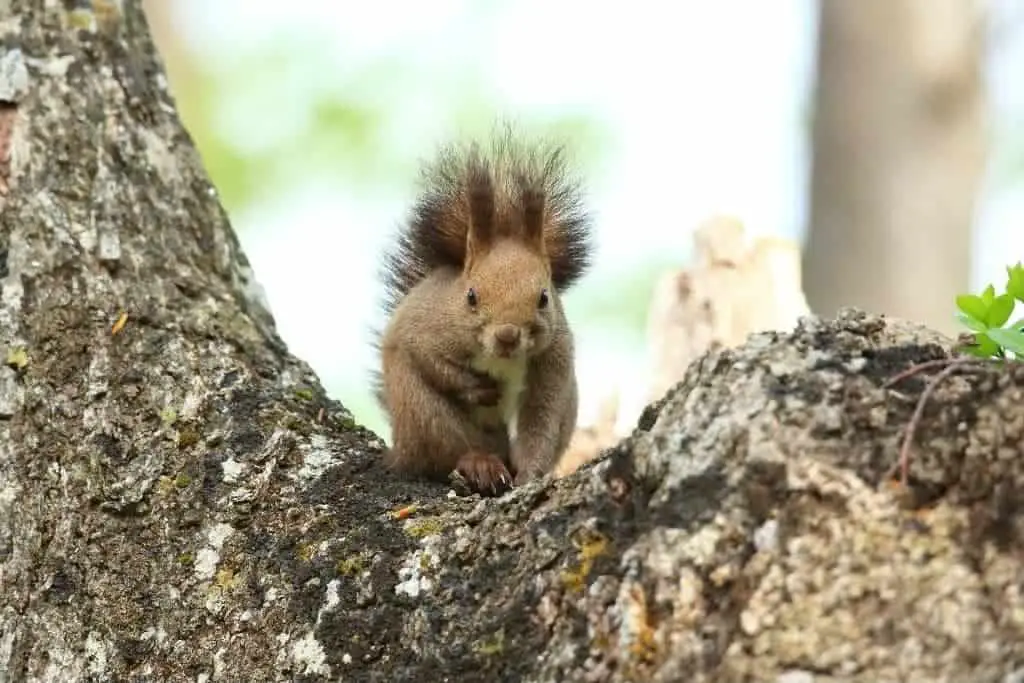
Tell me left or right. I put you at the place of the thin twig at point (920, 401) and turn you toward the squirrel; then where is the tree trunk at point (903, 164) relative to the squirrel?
right

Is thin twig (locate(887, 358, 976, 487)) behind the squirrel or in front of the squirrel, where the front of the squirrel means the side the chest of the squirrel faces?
in front

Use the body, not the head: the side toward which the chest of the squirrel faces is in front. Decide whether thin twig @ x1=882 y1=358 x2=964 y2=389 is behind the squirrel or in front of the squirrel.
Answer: in front

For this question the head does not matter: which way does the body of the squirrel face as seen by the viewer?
toward the camera

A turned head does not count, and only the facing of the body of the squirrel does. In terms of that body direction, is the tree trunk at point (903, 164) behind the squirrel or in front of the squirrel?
behind

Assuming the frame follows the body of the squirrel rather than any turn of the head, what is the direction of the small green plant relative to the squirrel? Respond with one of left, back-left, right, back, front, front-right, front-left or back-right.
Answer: front-left
